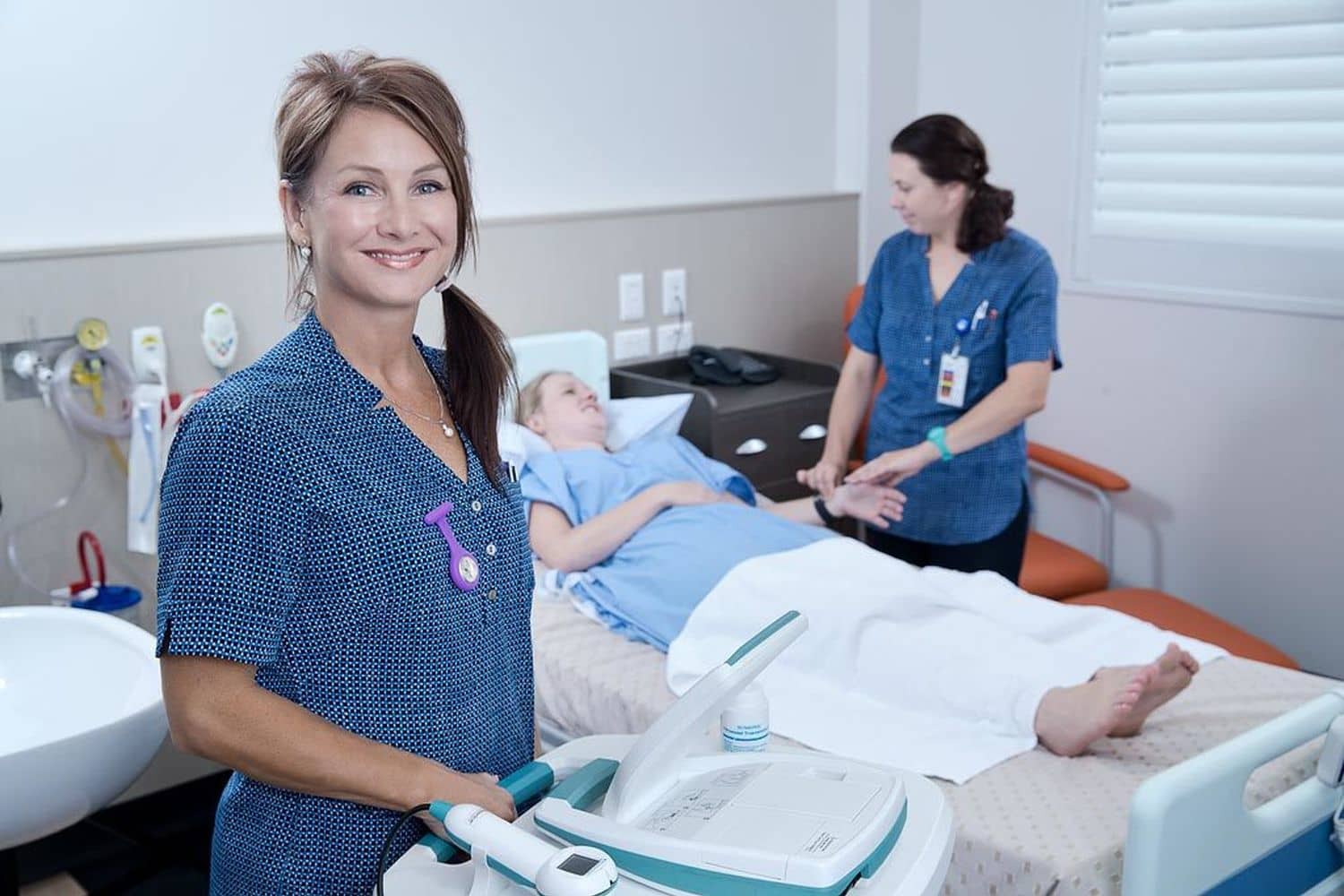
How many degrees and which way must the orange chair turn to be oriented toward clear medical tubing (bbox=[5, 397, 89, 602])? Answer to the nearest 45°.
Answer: approximately 90° to its right

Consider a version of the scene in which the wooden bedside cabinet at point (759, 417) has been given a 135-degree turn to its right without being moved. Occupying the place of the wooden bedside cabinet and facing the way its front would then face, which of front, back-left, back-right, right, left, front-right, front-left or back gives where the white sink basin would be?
front-left

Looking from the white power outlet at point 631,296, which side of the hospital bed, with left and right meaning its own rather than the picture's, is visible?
back

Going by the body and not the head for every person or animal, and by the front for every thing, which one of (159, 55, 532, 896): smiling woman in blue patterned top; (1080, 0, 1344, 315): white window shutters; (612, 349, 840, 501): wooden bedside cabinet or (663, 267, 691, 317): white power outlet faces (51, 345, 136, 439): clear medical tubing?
the white window shutters

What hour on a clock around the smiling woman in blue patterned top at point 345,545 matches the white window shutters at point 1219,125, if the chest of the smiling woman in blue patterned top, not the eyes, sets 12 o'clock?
The white window shutters is roughly at 9 o'clock from the smiling woman in blue patterned top.

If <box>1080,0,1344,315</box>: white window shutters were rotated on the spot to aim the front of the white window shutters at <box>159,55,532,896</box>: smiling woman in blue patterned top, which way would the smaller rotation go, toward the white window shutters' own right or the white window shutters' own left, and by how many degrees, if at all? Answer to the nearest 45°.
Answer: approximately 45° to the white window shutters' own left

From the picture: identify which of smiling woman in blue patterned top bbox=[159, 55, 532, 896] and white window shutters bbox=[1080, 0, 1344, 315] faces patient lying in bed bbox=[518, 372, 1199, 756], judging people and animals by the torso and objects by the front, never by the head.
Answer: the white window shutters

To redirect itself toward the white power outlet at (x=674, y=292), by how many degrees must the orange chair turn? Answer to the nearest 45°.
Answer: approximately 135° to its right
